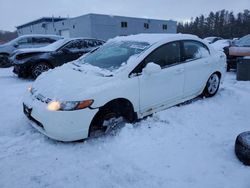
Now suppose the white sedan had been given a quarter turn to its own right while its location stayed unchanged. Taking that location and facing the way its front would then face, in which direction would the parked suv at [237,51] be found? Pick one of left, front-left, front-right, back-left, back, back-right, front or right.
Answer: right

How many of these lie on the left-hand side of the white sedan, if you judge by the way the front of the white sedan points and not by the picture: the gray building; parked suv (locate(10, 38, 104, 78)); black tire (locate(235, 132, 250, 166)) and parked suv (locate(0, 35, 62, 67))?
1

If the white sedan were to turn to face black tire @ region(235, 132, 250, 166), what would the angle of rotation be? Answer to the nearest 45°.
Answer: approximately 90° to its left

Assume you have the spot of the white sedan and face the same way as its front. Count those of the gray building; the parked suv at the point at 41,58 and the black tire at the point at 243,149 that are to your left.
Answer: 1

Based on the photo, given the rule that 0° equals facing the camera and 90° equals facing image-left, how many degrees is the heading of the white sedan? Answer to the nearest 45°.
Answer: approximately 45°

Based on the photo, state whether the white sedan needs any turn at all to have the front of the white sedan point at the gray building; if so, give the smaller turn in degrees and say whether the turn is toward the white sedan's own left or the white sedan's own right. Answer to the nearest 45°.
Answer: approximately 135° to the white sedan's own right

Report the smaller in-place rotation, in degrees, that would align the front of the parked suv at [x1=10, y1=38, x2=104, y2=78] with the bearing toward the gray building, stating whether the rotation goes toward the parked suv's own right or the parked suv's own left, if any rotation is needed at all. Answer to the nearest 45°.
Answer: approximately 135° to the parked suv's own right

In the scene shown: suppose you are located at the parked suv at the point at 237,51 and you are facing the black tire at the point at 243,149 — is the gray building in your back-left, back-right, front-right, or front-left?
back-right

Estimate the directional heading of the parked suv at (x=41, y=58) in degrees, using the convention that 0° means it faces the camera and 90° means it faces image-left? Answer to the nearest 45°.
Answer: approximately 45°

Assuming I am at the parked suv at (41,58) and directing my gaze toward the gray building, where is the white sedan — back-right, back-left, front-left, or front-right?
back-right

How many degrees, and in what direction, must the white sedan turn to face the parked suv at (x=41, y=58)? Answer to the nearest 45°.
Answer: approximately 90° to its right

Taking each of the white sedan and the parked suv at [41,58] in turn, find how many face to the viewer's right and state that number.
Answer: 0
